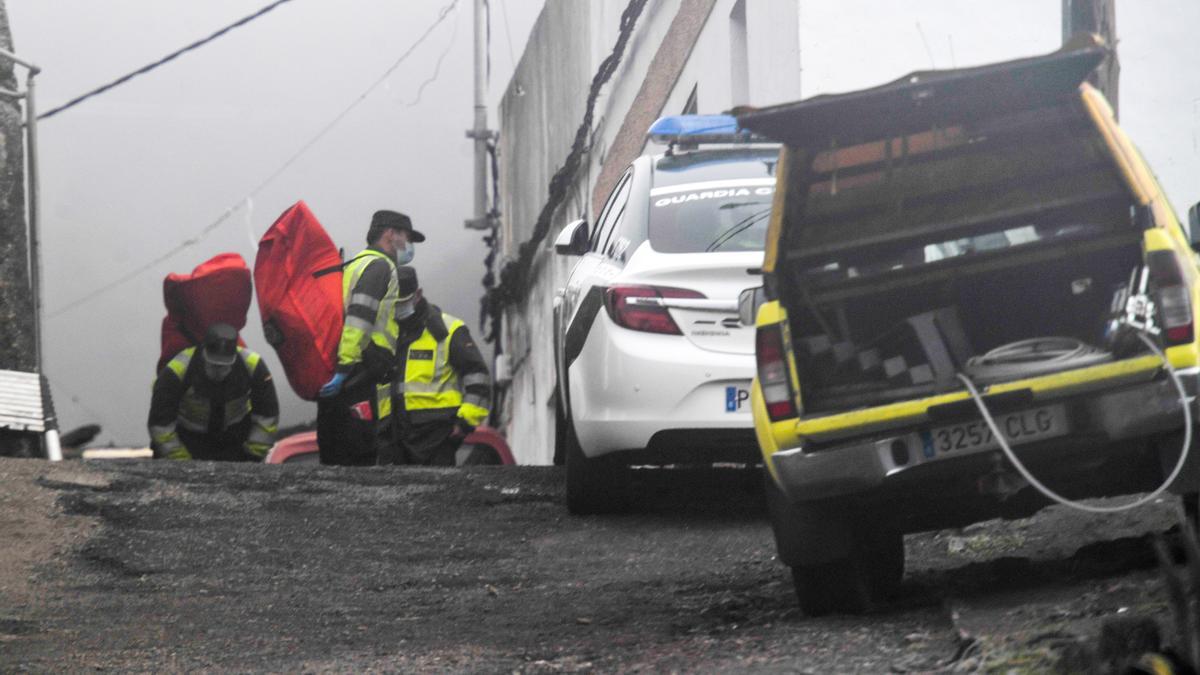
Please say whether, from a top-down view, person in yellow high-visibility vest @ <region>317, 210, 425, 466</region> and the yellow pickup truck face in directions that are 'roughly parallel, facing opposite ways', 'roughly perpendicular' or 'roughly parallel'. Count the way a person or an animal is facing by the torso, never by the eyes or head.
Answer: roughly perpendicular

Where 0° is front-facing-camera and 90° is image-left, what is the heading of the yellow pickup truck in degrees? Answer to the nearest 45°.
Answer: approximately 180°

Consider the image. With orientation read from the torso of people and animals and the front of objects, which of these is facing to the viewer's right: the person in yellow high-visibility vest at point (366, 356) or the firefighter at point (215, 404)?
the person in yellow high-visibility vest

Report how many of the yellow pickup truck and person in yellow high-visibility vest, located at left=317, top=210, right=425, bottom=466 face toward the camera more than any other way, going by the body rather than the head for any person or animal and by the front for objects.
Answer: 0

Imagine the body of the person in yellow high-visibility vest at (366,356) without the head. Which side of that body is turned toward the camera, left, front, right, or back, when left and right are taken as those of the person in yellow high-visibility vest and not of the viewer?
right

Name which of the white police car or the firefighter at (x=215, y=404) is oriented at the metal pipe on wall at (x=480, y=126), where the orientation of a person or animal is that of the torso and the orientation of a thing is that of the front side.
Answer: the white police car

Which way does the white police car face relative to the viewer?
away from the camera

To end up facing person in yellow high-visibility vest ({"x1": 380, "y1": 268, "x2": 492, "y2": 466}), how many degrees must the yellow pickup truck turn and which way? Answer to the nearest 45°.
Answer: approximately 45° to its left

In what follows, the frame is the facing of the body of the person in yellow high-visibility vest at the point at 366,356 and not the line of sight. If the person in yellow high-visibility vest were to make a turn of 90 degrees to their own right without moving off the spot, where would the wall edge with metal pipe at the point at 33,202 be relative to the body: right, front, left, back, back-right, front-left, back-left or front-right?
back-right

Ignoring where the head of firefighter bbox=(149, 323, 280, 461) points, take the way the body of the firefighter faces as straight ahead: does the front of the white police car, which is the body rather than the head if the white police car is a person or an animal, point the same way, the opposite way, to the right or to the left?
the opposite way
